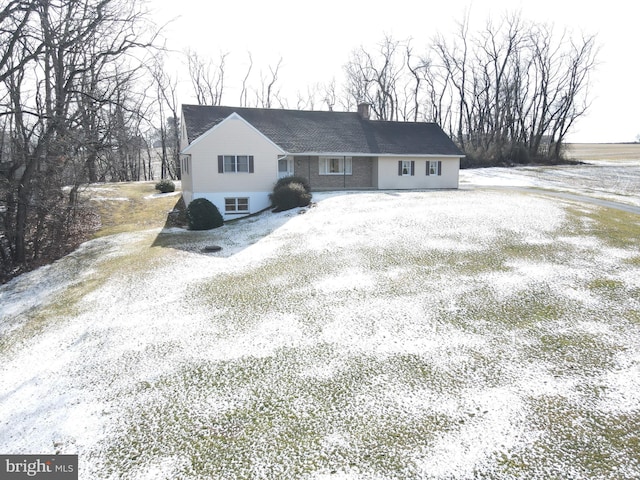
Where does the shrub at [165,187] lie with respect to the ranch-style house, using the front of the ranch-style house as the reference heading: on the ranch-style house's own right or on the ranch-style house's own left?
on the ranch-style house's own right

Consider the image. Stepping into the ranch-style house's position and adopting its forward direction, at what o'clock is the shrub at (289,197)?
The shrub is roughly at 12 o'clock from the ranch-style house.

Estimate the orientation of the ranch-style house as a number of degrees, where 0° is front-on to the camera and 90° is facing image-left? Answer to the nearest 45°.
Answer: approximately 0°

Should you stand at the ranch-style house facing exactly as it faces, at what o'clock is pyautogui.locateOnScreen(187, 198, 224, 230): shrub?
The shrub is roughly at 1 o'clock from the ranch-style house.
